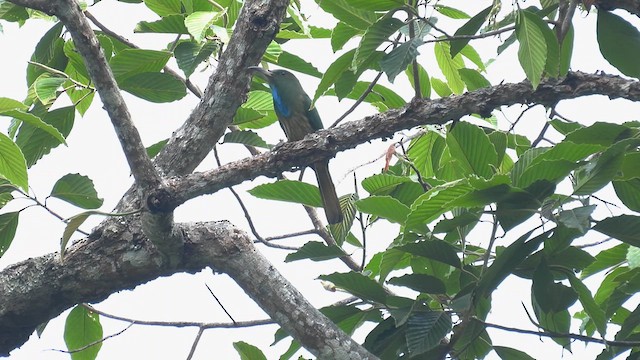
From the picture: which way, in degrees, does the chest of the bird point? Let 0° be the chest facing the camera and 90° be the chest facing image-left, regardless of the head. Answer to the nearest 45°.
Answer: approximately 90°

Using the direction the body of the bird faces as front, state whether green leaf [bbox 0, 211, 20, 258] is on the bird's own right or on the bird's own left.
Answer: on the bird's own right

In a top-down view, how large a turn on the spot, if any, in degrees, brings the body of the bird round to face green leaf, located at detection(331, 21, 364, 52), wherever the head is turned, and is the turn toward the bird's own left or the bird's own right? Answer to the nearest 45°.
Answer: approximately 90° to the bird's own left

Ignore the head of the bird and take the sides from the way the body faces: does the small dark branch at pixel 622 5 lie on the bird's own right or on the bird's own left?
on the bird's own left

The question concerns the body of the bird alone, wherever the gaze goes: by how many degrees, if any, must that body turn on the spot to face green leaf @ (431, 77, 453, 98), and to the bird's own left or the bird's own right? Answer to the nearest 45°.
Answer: approximately 135° to the bird's own left
